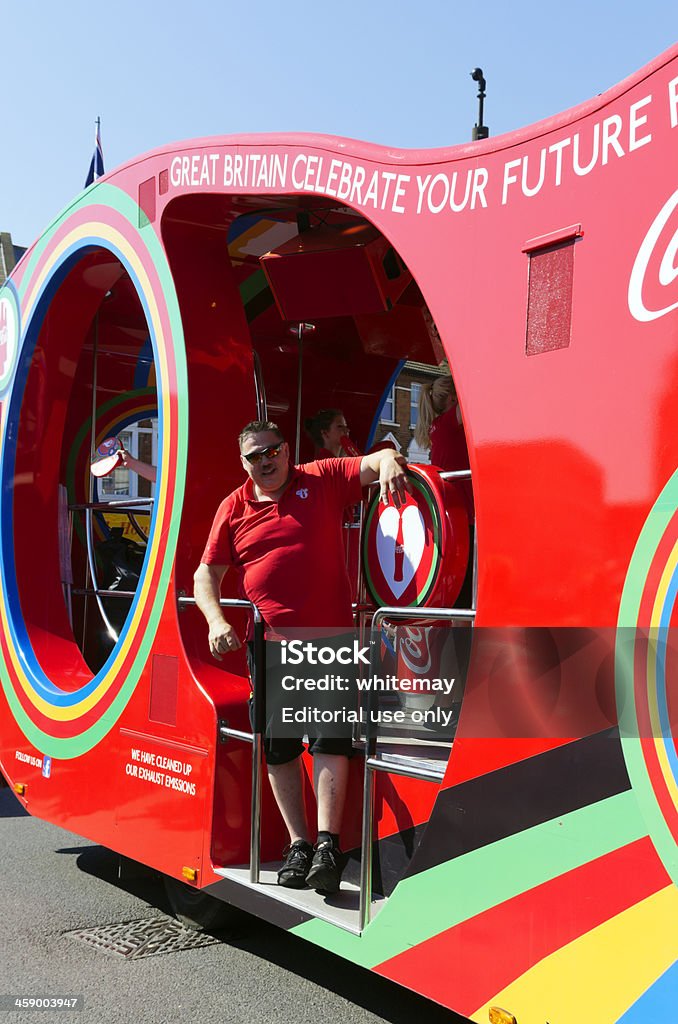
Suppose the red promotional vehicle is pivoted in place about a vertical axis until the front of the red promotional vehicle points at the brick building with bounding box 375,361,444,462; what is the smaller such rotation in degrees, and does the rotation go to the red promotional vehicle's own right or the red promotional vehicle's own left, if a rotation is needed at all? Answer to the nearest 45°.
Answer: approximately 135° to the red promotional vehicle's own left

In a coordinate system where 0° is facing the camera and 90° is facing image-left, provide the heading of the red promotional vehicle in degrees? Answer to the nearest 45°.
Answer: approximately 315°

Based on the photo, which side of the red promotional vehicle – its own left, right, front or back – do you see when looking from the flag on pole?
back
